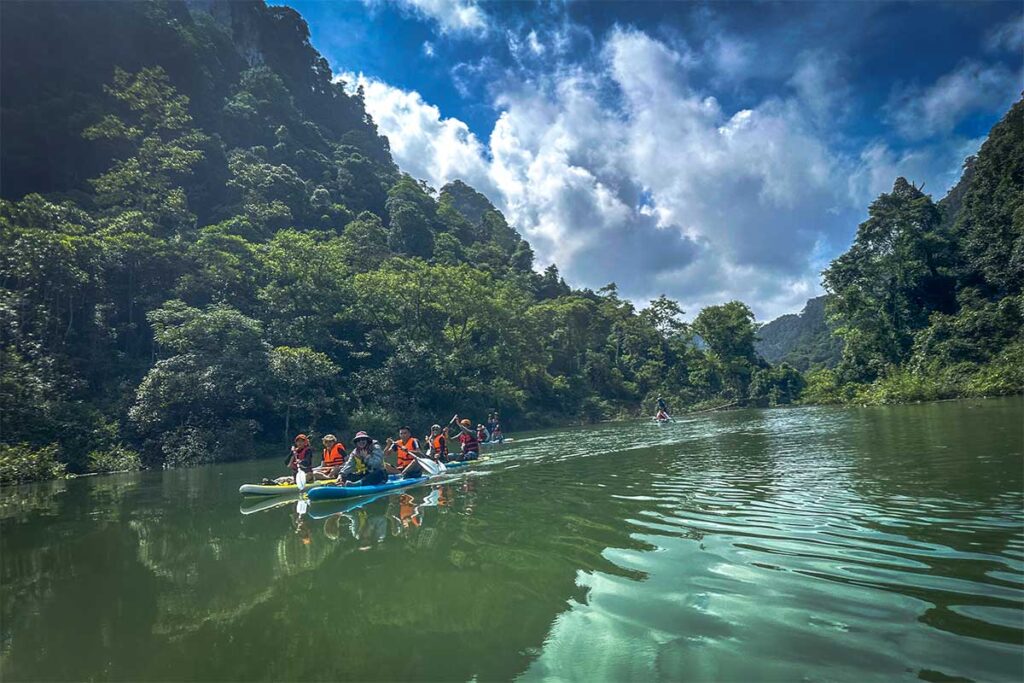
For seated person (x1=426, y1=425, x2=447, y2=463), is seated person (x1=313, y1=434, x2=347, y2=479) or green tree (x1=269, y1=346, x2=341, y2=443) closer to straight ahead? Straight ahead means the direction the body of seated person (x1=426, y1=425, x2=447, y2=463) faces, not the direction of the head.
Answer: the seated person

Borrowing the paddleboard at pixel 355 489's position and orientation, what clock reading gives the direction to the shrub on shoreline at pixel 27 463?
The shrub on shoreline is roughly at 3 o'clock from the paddleboard.

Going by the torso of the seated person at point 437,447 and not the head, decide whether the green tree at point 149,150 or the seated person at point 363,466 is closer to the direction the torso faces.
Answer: the seated person

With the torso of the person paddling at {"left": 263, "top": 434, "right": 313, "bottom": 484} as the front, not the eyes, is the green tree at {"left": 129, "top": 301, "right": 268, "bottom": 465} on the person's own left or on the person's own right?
on the person's own right

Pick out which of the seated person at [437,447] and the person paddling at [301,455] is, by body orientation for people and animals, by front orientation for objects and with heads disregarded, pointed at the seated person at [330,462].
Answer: the seated person at [437,447]

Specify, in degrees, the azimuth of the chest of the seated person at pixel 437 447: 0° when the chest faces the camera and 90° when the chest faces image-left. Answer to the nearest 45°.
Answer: approximately 45°

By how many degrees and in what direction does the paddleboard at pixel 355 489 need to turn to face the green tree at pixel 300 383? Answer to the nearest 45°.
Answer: approximately 135° to its right

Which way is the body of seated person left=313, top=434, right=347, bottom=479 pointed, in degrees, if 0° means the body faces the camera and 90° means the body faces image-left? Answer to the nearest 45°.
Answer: approximately 45°

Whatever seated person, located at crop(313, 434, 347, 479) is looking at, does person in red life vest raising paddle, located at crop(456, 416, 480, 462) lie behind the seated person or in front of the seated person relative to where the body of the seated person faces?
behind
